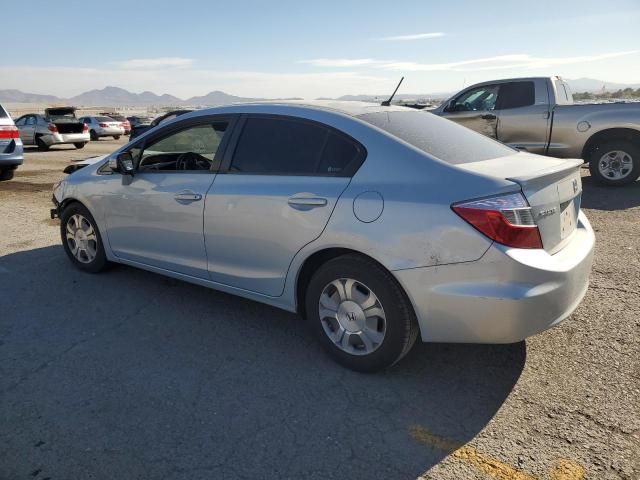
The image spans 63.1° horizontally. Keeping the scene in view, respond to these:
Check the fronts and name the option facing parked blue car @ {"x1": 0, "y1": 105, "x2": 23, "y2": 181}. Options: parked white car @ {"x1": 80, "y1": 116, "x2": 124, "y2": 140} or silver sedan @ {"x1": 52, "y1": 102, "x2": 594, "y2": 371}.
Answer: the silver sedan

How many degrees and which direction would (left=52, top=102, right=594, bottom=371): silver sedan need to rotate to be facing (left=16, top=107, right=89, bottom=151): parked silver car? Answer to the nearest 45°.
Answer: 0° — it already faces it

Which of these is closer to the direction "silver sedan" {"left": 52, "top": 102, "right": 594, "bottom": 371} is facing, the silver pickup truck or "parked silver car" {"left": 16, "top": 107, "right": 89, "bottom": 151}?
the parked silver car

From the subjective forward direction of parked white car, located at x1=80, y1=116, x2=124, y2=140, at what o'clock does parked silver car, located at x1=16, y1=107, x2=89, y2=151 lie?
The parked silver car is roughly at 8 o'clock from the parked white car.

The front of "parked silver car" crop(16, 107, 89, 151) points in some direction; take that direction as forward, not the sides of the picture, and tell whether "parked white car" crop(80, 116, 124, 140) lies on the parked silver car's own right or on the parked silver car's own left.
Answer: on the parked silver car's own right

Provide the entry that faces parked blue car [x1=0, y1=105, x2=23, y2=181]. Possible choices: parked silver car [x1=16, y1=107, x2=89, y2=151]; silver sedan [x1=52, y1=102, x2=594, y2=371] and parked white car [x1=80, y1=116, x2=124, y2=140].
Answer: the silver sedan

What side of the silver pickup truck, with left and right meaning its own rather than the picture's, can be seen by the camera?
left

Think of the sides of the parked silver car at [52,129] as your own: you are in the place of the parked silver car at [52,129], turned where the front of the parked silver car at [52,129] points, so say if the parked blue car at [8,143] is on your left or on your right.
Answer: on your left

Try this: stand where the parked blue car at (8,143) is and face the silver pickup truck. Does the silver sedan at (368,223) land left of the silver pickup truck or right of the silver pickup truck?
right

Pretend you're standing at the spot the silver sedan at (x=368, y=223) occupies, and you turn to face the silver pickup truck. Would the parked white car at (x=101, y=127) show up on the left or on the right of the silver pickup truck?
left

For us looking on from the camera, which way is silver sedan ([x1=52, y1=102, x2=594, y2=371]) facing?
facing away from the viewer and to the left of the viewer

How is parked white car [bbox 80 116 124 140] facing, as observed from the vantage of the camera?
facing away from the viewer and to the left of the viewer

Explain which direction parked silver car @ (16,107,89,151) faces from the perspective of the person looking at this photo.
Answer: facing away from the viewer and to the left of the viewer
